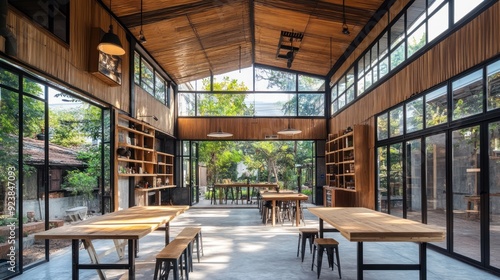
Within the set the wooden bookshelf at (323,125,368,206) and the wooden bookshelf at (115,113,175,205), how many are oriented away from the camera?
0

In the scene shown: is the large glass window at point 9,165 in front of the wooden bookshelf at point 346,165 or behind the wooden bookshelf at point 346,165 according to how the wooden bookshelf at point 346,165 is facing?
in front

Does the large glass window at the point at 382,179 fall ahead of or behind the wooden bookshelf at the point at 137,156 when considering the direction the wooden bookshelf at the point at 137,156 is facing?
ahead

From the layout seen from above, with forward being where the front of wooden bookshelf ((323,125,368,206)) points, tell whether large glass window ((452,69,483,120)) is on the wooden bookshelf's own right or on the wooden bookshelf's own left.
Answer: on the wooden bookshelf's own left

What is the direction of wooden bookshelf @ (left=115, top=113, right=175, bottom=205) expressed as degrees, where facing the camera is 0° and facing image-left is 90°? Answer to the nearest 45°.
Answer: approximately 315°

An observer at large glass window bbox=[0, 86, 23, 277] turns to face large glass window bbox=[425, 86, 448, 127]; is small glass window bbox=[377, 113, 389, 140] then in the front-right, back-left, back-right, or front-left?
front-left

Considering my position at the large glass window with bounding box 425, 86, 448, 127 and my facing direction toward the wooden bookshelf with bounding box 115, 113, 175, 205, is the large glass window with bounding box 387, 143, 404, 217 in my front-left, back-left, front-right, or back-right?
front-right

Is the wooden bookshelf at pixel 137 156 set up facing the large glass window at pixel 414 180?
yes

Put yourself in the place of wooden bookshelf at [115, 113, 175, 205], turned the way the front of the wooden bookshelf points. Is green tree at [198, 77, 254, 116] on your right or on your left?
on your left
